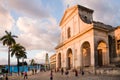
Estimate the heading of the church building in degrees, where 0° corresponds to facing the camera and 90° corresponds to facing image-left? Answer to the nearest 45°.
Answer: approximately 45°
